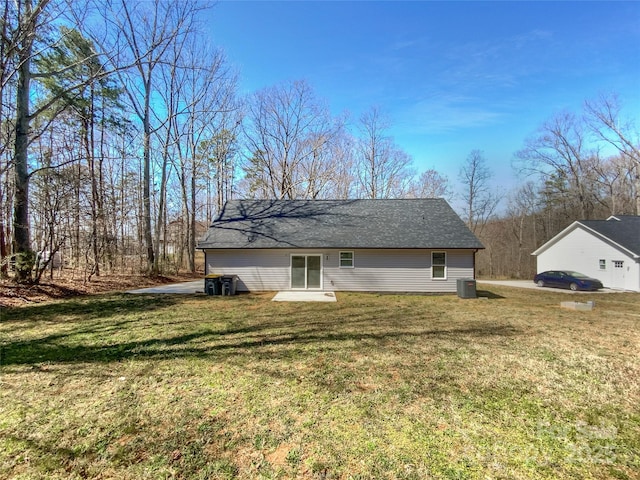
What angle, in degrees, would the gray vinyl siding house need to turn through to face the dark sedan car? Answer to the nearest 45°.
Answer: approximately 45° to its right

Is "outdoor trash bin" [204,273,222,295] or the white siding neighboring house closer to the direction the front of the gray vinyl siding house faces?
the white siding neighboring house

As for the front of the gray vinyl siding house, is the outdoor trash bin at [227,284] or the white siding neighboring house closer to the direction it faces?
the white siding neighboring house

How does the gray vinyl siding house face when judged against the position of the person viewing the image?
facing away from the viewer

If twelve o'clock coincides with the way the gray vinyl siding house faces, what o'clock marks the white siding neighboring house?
The white siding neighboring house is roughly at 2 o'clock from the gray vinyl siding house.

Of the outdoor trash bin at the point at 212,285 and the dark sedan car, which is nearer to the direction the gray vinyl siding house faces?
the dark sedan car
